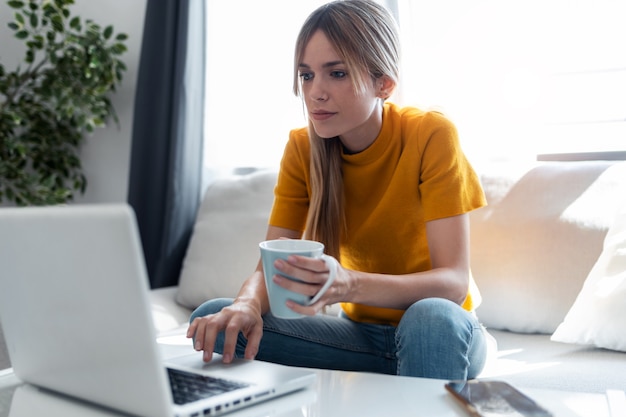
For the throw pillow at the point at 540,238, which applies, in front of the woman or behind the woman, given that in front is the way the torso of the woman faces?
behind

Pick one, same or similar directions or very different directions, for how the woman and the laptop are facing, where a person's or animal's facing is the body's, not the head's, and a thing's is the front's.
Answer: very different directions

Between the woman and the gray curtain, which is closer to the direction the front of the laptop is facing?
the woman

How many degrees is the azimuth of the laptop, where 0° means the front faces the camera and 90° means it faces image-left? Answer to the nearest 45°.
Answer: approximately 225°

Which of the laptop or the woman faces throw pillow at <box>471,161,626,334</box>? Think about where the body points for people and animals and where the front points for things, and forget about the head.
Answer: the laptop

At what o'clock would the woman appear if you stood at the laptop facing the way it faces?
The woman is roughly at 12 o'clock from the laptop.

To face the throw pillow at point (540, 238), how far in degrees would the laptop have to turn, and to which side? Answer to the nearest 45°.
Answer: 0° — it already faces it

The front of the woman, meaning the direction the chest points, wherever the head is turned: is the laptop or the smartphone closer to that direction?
the laptop

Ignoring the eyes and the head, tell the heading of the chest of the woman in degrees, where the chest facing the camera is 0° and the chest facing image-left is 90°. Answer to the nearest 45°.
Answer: approximately 45°

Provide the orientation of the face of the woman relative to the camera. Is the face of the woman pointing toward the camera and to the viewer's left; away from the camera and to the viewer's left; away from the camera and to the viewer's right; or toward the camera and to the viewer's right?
toward the camera and to the viewer's left

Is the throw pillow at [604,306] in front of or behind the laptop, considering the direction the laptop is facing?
in front

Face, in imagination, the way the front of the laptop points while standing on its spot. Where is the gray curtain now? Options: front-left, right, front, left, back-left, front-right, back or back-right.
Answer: front-left
